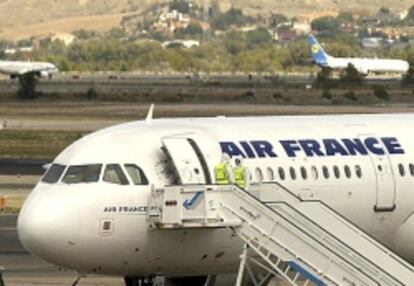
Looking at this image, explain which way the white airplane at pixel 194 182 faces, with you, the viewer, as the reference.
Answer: facing the viewer and to the left of the viewer
